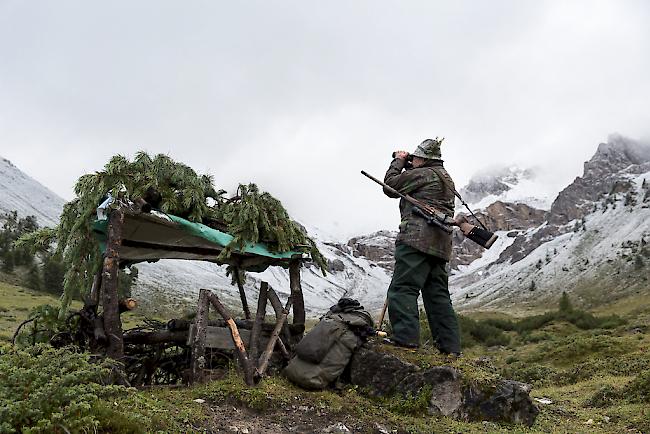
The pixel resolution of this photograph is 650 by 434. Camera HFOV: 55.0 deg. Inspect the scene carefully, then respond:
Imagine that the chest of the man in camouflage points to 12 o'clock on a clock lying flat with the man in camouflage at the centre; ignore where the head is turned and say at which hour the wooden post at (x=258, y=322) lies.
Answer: The wooden post is roughly at 10 o'clock from the man in camouflage.

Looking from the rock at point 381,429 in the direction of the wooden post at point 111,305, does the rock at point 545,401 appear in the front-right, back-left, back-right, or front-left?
back-right

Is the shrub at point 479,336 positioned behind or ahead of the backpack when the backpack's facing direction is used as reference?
behind

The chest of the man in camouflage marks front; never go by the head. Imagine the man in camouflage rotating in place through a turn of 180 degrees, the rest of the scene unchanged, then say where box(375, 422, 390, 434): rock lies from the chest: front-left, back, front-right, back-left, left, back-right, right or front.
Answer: front-right

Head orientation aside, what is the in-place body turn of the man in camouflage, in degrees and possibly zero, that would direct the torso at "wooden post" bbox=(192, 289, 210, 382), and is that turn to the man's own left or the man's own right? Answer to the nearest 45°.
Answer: approximately 45° to the man's own left

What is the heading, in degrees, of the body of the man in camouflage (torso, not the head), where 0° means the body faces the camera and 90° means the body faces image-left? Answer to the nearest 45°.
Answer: approximately 135°

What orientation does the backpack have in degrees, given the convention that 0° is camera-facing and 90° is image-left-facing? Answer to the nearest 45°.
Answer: approximately 45°

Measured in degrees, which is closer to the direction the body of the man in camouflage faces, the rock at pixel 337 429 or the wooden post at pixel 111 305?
the wooden post
